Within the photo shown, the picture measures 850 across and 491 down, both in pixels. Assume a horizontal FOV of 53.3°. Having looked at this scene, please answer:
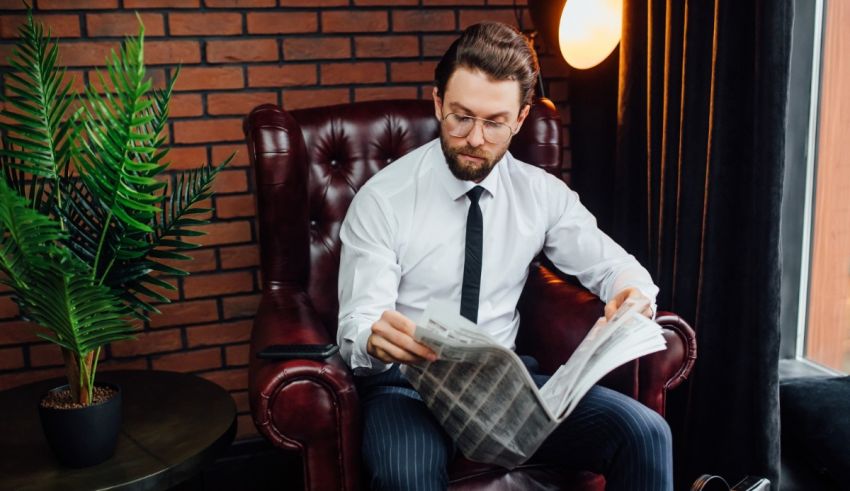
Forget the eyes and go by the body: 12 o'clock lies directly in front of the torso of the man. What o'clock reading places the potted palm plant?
The potted palm plant is roughly at 2 o'clock from the man.

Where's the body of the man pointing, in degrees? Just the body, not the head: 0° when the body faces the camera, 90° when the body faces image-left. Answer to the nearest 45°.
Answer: approximately 0°

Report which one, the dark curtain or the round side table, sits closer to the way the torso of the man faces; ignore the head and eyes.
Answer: the round side table

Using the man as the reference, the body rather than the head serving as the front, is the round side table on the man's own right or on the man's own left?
on the man's own right

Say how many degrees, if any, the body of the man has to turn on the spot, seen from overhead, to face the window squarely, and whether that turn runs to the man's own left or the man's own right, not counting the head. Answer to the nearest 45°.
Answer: approximately 135° to the man's own left

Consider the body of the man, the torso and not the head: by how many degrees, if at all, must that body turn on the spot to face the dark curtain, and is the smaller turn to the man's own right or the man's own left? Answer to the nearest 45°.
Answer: approximately 135° to the man's own left
